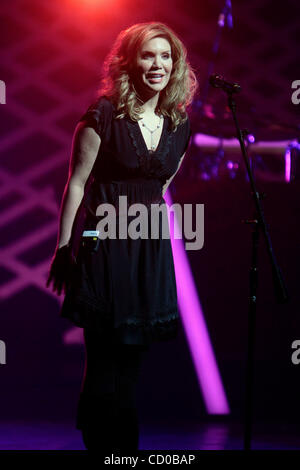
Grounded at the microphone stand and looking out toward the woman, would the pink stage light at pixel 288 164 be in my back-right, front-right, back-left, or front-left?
back-right

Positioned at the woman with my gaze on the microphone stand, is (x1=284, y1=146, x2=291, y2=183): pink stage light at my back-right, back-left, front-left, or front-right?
front-left

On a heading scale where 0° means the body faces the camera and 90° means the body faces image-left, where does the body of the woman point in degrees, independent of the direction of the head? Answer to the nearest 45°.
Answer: approximately 315°

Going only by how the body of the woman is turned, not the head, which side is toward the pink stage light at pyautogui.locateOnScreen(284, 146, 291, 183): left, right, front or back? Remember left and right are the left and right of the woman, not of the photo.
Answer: left

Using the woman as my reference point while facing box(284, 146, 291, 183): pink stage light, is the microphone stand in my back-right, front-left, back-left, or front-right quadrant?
front-right
